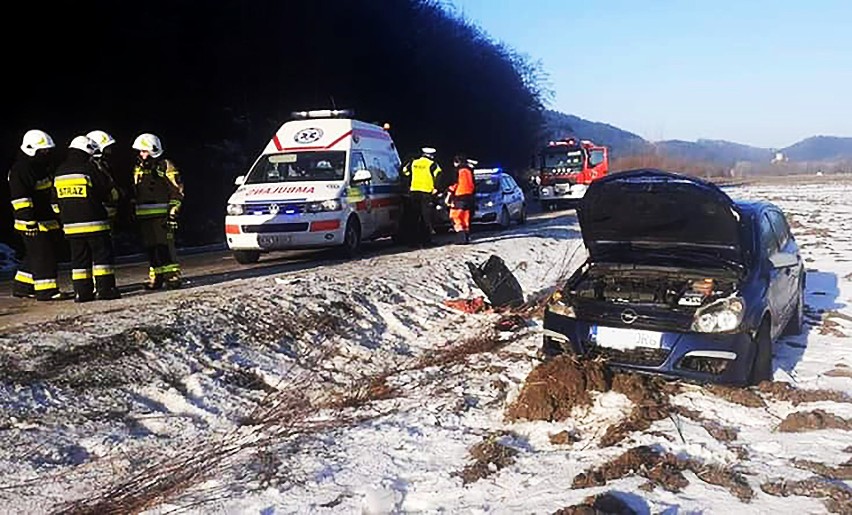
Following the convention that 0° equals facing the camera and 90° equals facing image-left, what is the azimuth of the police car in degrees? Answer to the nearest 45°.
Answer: approximately 45°

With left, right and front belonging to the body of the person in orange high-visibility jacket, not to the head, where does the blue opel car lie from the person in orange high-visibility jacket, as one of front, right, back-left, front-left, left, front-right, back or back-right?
left

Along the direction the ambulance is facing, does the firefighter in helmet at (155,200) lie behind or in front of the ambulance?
in front

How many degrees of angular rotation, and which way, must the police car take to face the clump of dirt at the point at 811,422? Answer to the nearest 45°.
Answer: approximately 45° to its left

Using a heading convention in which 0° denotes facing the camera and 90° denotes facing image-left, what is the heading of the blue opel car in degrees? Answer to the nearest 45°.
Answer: approximately 45°

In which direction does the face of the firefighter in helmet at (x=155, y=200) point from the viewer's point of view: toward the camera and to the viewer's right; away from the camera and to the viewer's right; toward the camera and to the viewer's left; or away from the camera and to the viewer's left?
toward the camera and to the viewer's left

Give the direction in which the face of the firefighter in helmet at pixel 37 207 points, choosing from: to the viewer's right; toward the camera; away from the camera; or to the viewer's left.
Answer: to the viewer's right

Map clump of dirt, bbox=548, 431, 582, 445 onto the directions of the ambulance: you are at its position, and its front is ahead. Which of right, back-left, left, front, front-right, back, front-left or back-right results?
front-left

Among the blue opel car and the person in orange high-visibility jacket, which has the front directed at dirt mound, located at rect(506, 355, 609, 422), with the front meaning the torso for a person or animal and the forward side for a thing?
the blue opel car

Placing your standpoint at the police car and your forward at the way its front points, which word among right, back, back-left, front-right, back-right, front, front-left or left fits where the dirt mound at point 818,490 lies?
front-left
